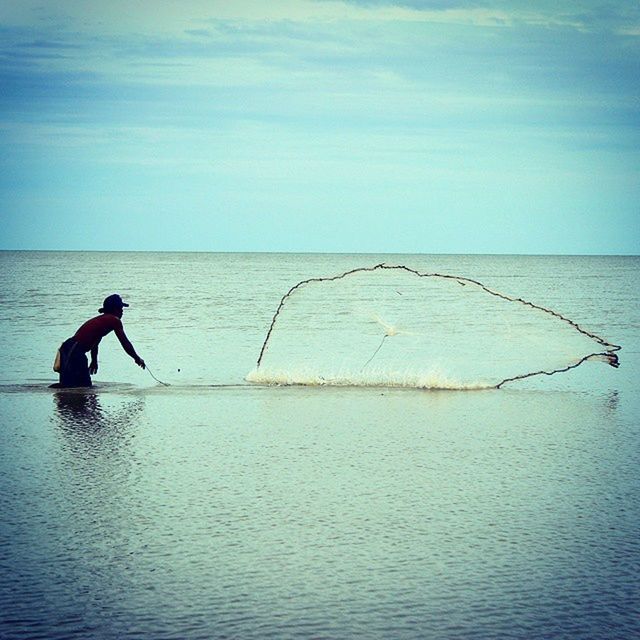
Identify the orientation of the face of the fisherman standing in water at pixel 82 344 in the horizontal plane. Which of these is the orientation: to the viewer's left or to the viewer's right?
to the viewer's right

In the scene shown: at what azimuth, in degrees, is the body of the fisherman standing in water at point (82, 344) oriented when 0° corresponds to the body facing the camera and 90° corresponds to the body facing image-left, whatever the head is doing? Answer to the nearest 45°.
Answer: approximately 270°
